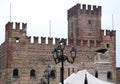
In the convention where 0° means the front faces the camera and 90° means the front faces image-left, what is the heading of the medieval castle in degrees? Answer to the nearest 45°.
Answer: approximately 0°
